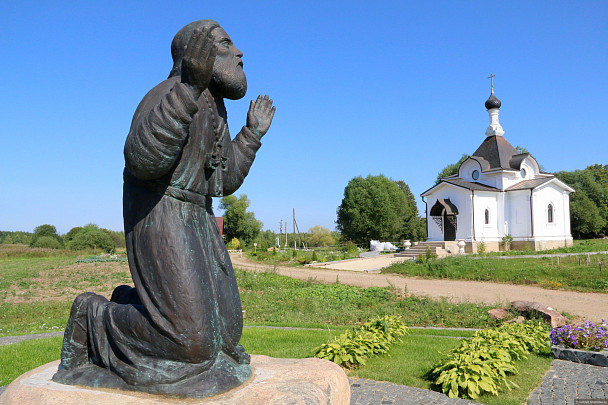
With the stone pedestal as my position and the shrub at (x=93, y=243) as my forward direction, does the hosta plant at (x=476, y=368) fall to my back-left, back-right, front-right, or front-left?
front-right

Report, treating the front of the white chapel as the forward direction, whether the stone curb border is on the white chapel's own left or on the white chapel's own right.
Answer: on the white chapel's own left

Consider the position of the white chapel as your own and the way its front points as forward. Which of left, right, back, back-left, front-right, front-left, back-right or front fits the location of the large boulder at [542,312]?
front-left

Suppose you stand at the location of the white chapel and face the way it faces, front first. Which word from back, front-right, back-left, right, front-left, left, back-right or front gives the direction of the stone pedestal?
front-left

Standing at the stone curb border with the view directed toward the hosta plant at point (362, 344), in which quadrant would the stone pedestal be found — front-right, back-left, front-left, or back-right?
front-left

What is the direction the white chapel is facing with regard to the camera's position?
facing the viewer and to the left of the viewer

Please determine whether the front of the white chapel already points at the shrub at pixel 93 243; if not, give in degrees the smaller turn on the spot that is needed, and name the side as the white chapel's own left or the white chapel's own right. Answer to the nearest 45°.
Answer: approximately 45° to the white chapel's own right

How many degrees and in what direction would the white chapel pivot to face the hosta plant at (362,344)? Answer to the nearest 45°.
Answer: approximately 45° to its left

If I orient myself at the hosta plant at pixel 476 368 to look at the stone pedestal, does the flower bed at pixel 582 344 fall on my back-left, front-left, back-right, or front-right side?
back-left

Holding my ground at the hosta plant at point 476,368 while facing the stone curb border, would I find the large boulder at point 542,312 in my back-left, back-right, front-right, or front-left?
front-left

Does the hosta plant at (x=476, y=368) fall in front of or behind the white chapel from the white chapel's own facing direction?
in front
